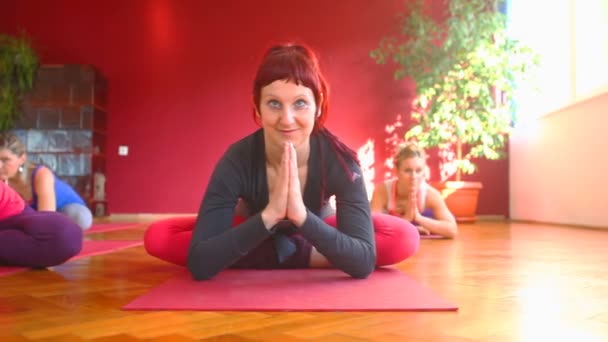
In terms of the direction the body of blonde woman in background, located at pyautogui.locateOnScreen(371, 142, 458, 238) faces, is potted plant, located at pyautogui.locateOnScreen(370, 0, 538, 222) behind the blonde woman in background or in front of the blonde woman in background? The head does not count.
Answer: behind

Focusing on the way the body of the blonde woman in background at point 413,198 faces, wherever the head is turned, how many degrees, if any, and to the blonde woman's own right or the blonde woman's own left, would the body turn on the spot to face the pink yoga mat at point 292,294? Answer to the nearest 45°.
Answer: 0° — they already face it

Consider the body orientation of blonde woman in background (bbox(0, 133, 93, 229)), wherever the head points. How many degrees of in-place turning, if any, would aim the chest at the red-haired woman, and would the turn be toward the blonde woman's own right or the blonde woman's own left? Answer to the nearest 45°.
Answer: approximately 90° to the blonde woman's own left

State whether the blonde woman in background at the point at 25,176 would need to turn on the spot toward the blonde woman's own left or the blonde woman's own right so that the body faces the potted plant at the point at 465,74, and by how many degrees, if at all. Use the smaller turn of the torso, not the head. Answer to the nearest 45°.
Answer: approximately 135° to the blonde woman's own left

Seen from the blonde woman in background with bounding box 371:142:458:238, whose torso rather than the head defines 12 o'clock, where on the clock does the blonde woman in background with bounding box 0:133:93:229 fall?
the blonde woman in background with bounding box 0:133:93:229 is roughly at 2 o'clock from the blonde woman in background with bounding box 371:142:458:238.

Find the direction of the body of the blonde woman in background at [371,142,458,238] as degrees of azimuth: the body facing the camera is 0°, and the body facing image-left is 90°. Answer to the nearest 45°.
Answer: approximately 0°

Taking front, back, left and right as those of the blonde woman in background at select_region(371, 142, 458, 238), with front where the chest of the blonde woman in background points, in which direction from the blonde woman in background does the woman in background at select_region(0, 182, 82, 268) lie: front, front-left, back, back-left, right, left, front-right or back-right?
front-right
